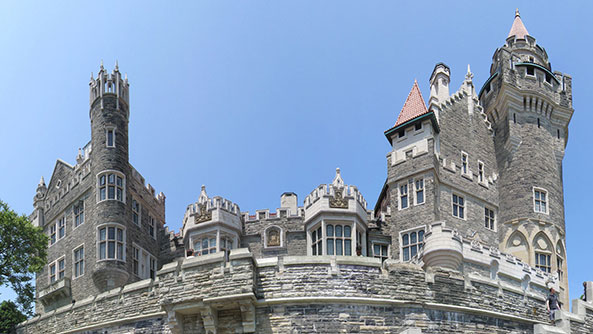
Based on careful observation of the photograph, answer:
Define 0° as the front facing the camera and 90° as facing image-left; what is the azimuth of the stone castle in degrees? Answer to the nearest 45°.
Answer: approximately 0°

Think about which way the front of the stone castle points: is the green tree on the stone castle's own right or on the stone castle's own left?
on the stone castle's own right
